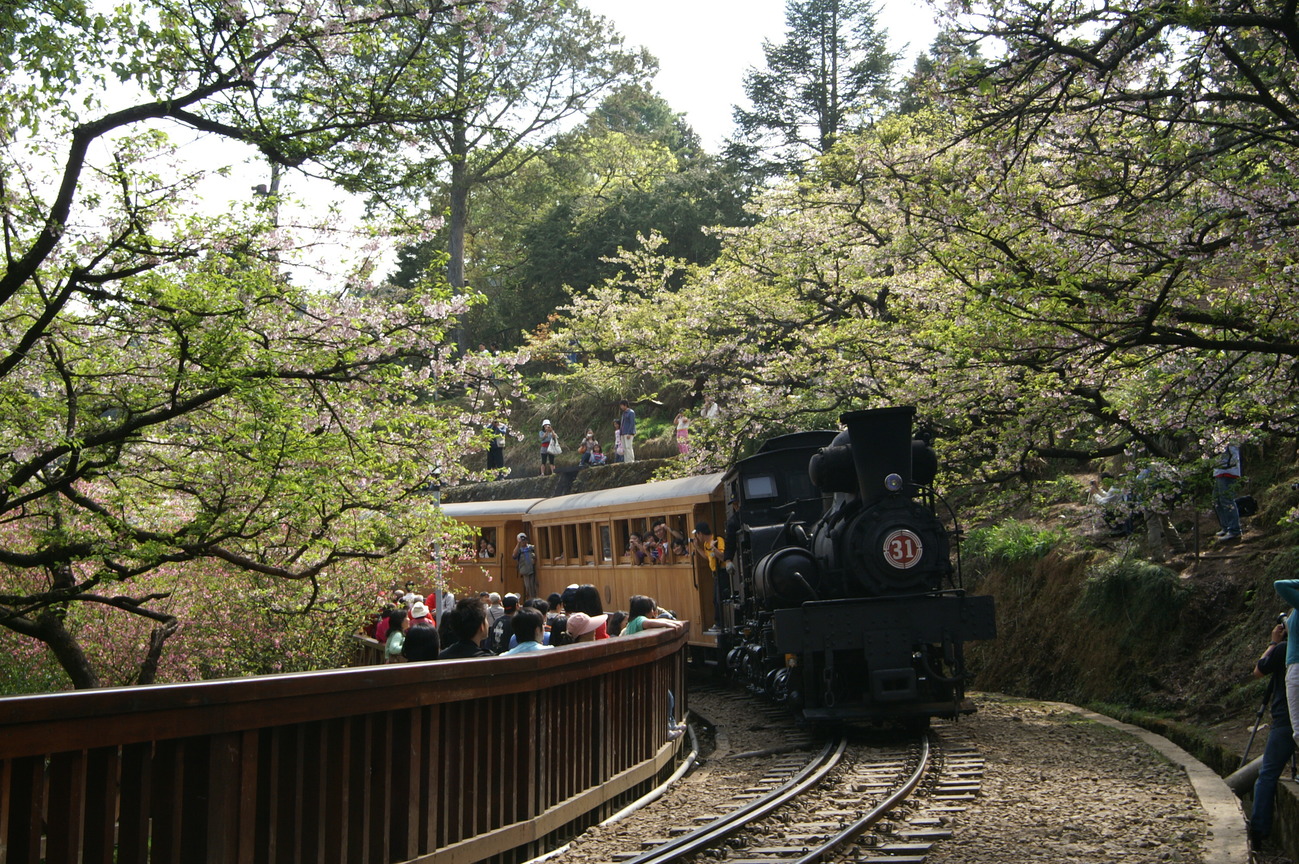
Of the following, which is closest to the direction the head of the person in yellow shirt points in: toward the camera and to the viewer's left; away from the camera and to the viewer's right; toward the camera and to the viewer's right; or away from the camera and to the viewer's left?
toward the camera and to the viewer's left

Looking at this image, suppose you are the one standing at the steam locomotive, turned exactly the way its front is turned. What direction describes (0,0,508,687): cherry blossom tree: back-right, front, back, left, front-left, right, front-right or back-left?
front-right

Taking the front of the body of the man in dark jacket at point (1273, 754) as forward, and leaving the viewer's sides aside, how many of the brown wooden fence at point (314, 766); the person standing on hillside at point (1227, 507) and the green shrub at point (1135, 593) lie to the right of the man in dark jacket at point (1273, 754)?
2

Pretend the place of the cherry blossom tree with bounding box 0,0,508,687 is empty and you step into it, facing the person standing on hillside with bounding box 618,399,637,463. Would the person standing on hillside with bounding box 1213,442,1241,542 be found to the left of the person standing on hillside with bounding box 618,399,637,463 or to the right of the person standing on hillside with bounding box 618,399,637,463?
right

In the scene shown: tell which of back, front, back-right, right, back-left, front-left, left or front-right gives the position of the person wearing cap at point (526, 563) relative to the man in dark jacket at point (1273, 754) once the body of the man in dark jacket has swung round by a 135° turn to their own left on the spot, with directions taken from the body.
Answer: back

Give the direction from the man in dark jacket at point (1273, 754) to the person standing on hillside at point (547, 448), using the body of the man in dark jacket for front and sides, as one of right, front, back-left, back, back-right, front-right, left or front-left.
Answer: front-right

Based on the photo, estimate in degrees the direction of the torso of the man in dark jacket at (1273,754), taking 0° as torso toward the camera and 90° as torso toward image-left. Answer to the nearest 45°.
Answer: approximately 90°

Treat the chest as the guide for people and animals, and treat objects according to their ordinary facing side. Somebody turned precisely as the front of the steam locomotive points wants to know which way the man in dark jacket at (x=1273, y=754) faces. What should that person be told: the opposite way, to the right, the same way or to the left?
to the right

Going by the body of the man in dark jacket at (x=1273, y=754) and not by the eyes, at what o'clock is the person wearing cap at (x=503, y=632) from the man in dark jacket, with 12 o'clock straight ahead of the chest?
The person wearing cap is roughly at 12 o'clock from the man in dark jacket.

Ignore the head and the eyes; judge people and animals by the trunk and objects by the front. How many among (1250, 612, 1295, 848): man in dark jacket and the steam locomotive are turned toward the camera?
1

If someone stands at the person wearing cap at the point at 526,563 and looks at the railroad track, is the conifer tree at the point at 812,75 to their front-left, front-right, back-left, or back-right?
back-left

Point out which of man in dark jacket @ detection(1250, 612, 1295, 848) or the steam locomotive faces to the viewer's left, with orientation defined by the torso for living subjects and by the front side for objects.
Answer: the man in dark jacket

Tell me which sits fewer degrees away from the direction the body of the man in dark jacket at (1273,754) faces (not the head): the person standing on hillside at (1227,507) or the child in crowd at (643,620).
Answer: the child in crowd

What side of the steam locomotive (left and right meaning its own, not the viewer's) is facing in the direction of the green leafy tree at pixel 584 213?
back
